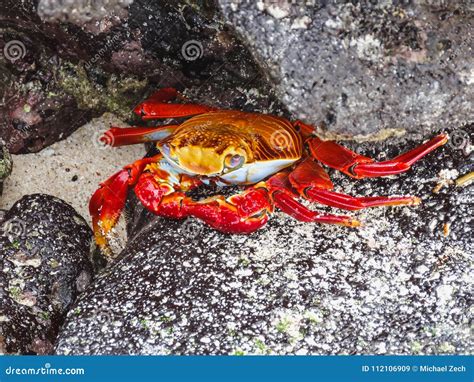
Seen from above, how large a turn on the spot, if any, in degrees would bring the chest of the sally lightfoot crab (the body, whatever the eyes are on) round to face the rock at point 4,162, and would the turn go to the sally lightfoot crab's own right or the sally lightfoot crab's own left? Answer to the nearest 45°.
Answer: approximately 45° to the sally lightfoot crab's own right

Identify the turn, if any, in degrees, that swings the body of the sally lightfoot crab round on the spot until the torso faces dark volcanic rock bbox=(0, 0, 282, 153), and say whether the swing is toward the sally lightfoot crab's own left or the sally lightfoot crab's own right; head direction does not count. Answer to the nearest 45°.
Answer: approximately 45° to the sally lightfoot crab's own right

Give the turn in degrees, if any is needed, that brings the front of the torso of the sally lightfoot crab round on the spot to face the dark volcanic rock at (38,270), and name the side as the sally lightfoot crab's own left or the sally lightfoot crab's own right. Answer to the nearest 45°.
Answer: approximately 45° to the sally lightfoot crab's own right
